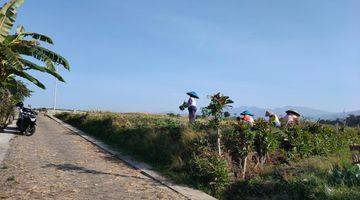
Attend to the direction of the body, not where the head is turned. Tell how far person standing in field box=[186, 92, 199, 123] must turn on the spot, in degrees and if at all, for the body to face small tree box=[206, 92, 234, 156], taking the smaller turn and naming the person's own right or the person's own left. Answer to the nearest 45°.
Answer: approximately 90° to the person's own left

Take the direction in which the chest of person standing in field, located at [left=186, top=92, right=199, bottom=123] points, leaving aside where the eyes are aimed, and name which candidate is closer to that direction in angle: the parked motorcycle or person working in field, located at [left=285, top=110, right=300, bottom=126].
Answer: the parked motorcycle

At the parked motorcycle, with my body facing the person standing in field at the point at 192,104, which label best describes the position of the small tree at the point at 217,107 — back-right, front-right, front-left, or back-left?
front-right

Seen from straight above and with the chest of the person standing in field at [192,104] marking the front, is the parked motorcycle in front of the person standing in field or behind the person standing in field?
in front
